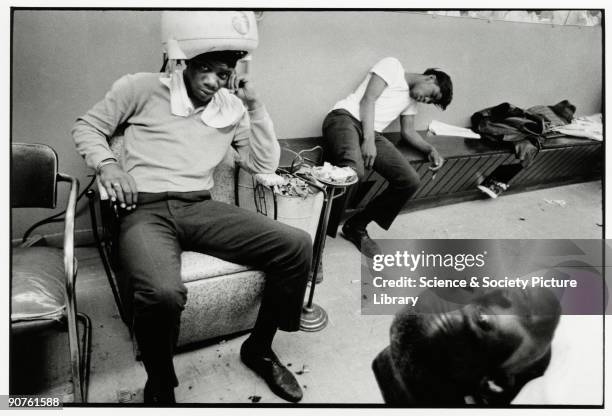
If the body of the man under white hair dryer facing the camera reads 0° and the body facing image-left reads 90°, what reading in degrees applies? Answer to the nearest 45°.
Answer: approximately 0°

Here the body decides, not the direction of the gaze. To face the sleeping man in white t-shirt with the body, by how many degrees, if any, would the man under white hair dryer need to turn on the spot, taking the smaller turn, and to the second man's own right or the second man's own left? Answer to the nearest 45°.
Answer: approximately 135° to the second man's own left

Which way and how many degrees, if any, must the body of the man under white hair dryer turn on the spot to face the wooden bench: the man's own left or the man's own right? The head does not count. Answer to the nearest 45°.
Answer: approximately 135° to the man's own left
